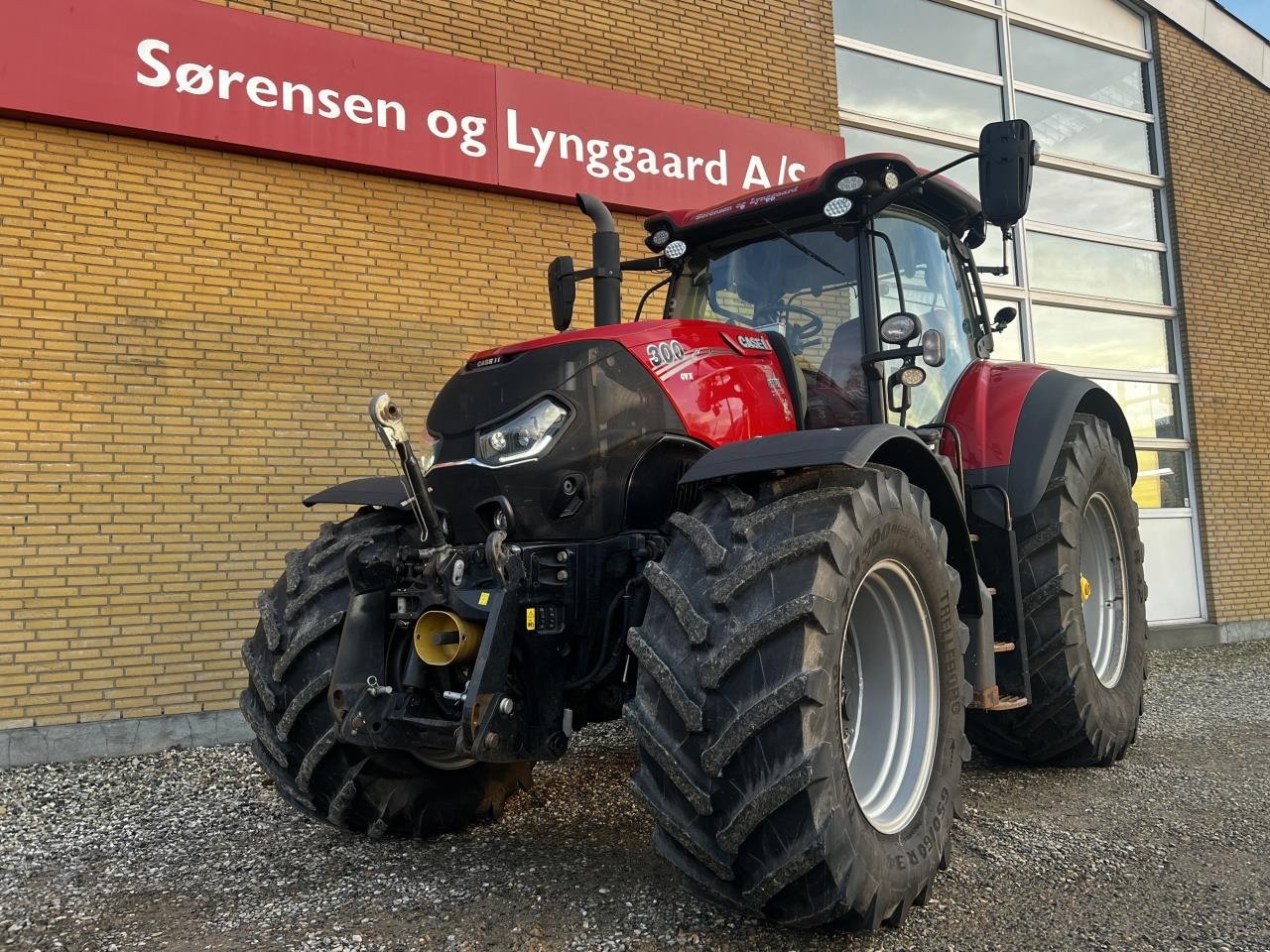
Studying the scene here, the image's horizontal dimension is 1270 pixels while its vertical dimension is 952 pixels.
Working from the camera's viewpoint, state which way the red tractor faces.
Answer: facing the viewer and to the left of the viewer

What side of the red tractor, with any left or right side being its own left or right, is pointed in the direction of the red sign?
right
